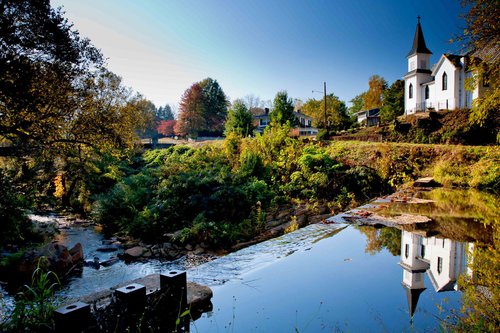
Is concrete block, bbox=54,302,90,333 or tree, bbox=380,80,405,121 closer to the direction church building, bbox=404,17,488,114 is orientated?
the concrete block

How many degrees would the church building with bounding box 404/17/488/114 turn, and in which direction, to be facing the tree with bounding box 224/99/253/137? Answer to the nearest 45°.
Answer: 0° — it already faces it

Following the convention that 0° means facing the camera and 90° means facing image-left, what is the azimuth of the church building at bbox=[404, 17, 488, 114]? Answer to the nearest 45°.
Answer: approximately 45°

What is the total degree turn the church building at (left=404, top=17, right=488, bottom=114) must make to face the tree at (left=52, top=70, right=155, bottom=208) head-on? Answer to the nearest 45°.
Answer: approximately 45° to its left

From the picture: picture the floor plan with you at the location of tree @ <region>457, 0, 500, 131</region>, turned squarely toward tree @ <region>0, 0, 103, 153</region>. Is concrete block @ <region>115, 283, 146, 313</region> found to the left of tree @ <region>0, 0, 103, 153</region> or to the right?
left

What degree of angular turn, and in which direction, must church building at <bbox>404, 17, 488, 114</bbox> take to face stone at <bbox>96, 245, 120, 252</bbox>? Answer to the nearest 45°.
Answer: approximately 45° to its left
